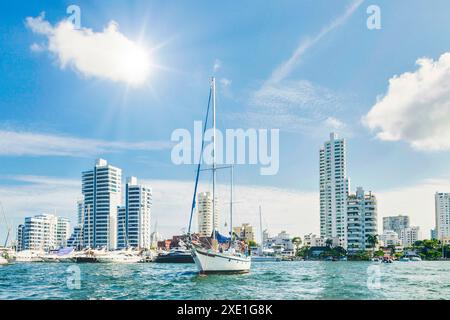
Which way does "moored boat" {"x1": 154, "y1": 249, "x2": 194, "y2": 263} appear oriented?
to the viewer's left
